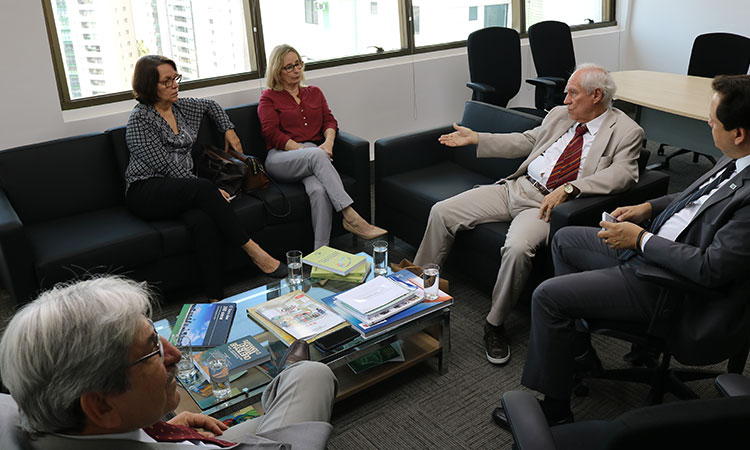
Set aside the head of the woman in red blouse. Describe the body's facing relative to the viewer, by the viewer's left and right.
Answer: facing the viewer and to the right of the viewer

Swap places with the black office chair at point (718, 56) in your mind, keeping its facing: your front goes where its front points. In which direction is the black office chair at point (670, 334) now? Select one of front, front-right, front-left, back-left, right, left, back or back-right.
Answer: front-left

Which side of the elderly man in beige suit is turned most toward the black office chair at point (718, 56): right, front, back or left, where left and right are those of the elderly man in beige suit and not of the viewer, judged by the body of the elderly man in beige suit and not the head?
back

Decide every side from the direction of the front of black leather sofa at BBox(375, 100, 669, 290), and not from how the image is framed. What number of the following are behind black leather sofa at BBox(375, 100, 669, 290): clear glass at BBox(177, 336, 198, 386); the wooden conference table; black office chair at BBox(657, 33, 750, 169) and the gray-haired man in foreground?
2

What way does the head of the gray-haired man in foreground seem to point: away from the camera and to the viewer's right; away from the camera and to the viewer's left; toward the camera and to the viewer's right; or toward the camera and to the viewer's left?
away from the camera and to the viewer's right

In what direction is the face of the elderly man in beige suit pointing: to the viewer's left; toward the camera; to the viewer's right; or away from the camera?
to the viewer's left

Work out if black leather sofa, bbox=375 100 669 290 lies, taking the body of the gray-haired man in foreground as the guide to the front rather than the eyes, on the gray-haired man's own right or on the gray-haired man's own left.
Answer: on the gray-haired man's own left

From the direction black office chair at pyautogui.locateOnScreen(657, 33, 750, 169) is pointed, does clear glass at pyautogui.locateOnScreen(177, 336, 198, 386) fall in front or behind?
in front

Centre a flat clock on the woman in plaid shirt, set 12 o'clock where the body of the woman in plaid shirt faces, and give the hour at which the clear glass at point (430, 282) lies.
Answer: The clear glass is roughly at 12 o'clock from the woman in plaid shirt.

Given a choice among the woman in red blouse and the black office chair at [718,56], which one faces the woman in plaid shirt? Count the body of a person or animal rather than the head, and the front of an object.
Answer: the black office chair

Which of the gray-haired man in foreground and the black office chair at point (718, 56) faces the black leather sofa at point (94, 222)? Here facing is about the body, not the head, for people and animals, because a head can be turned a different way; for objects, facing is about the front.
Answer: the black office chair

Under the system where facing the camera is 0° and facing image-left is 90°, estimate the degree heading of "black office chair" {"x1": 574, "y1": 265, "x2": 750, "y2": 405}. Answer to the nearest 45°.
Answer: approximately 90°

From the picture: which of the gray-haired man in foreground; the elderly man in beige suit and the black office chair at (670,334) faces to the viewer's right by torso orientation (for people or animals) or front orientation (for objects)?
the gray-haired man in foreground
